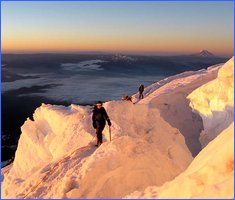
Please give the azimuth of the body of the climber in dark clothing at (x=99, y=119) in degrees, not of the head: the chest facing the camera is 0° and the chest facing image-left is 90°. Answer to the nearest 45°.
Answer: approximately 0°
